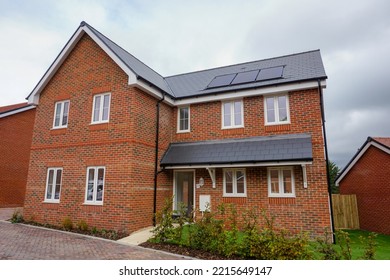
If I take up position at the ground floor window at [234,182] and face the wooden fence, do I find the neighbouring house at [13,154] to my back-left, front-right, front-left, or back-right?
back-left

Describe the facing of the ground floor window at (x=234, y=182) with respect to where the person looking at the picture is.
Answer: facing the viewer

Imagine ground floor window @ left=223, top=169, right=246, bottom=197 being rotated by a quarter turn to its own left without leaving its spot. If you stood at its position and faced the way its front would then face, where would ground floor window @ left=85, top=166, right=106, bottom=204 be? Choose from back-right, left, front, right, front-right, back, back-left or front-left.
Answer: back

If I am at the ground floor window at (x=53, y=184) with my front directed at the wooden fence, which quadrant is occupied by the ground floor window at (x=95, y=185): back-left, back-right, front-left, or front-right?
front-right

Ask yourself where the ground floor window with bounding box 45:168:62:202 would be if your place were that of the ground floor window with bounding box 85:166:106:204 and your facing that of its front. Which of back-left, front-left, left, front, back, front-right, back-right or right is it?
back-right

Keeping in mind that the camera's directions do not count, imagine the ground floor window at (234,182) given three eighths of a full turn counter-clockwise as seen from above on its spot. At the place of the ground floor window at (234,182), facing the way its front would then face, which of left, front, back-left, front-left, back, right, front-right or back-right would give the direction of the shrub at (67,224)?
back-left

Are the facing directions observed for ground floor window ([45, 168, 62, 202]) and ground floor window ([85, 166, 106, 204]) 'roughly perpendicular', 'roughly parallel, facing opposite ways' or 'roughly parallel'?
roughly parallel

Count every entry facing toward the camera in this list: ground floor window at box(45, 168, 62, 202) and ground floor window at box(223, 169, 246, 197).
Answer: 2

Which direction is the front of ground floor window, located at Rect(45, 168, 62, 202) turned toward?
toward the camera

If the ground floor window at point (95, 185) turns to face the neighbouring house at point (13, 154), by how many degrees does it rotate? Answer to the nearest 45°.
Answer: approximately 135° to its right

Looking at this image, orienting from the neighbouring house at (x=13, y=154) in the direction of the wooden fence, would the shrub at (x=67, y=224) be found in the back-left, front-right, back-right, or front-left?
front-right

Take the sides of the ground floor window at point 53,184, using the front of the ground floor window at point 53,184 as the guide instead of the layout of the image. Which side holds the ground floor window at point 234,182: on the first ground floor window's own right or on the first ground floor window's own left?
on the first ground floor window's own left

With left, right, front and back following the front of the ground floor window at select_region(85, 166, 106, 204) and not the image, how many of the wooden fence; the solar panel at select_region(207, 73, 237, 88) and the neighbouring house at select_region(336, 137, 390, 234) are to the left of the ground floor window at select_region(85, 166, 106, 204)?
3

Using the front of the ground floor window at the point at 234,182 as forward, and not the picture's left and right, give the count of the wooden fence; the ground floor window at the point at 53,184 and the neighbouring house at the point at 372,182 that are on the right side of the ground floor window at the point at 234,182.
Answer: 1
